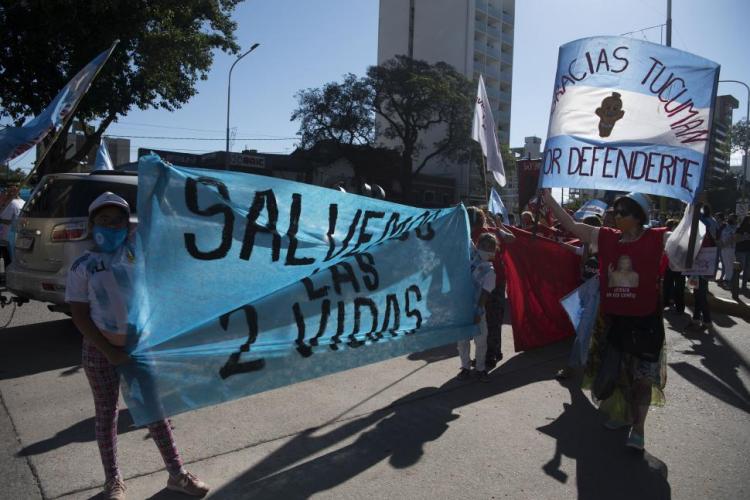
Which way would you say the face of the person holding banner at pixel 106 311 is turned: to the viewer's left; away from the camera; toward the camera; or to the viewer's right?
toward the camera

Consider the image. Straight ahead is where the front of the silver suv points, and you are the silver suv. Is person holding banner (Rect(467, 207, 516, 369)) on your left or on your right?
on your right

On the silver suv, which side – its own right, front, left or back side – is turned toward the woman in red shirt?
right

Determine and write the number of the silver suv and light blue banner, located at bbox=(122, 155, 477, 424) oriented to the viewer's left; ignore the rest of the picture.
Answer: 0

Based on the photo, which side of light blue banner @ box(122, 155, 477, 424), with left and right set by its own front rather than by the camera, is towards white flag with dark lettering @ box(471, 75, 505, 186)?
left

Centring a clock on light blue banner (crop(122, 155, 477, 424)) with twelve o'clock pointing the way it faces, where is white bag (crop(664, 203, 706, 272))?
The white bag is roughly at 10 o'clock from the light blue banner.

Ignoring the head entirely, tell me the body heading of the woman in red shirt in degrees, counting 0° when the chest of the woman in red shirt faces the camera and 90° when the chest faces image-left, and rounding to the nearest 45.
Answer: approximately 45°

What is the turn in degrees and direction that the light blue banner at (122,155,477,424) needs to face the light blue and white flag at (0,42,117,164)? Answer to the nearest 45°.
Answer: approximately 180°

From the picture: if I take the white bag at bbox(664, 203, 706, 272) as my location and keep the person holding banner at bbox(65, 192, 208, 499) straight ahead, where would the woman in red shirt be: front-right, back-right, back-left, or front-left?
front-left

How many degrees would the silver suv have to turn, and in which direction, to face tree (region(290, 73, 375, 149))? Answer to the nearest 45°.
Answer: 0° — it already faces it

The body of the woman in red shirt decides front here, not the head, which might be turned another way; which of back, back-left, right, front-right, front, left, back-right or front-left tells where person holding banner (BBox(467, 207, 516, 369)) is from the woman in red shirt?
right

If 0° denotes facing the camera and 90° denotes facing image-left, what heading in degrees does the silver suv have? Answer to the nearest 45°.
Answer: approximately 225°

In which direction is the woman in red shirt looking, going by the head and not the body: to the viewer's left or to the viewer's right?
to the viewer's left

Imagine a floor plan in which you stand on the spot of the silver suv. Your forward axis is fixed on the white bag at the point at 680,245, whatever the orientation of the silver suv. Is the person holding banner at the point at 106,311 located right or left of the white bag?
right

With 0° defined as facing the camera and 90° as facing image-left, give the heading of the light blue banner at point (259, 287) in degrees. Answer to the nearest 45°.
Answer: approximately 315°
